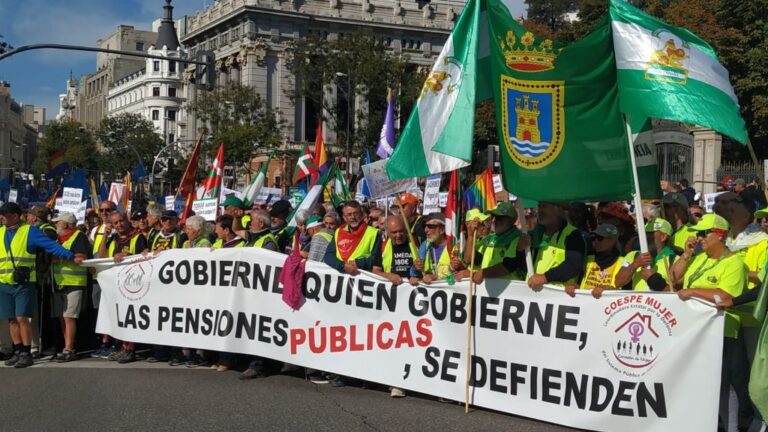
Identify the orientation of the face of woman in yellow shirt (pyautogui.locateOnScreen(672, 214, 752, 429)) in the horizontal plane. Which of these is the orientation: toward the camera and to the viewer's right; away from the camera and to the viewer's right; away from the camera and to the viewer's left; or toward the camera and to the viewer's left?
toward the camera and to the viewer's left

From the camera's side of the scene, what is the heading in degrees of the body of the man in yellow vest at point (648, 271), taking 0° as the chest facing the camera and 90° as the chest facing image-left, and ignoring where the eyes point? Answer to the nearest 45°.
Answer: approximately 45°

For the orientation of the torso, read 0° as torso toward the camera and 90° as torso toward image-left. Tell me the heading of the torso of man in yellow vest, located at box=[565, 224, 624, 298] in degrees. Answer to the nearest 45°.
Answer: approximately 45°

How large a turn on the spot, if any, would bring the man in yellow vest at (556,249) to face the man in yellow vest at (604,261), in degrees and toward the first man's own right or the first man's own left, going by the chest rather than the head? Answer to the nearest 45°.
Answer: approximately 135° to the first man's own left

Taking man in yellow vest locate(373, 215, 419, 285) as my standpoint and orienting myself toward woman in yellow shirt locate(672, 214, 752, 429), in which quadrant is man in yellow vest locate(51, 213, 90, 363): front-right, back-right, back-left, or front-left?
back-right

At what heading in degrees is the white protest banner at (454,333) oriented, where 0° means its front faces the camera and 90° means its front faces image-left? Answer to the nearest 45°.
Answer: approximately 45°

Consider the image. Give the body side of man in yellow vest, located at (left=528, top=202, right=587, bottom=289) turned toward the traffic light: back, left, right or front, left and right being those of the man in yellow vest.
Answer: right

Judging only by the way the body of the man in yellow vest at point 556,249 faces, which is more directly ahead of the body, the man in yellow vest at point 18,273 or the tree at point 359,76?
the man in yellow vest

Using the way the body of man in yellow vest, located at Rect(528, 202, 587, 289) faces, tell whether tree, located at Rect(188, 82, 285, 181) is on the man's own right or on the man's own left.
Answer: on the man's own right

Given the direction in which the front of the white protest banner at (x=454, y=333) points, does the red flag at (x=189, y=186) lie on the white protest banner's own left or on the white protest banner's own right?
on the white protest banner's own right

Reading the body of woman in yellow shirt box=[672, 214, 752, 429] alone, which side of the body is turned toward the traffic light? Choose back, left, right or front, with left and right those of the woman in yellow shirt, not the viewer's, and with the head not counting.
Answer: right
